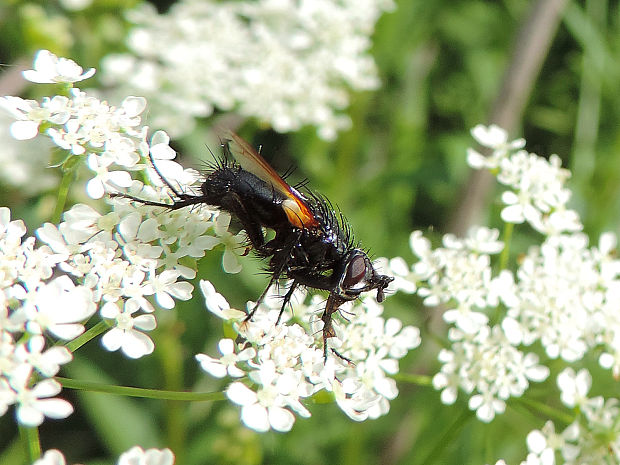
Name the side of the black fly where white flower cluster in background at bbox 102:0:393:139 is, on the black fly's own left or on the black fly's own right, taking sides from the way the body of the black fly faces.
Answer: on the black fly's own left

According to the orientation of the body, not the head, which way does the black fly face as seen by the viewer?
to the viewer's right
